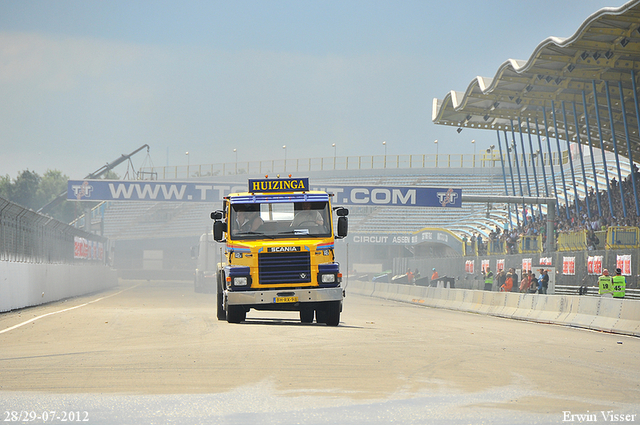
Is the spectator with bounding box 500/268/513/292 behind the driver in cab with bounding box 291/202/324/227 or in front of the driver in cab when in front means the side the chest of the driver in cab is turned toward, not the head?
behind

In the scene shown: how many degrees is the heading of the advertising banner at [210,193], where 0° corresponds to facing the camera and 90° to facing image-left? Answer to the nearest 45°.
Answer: approximately 0°

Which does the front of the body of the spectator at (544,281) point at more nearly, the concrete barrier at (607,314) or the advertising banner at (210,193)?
the advertising banner

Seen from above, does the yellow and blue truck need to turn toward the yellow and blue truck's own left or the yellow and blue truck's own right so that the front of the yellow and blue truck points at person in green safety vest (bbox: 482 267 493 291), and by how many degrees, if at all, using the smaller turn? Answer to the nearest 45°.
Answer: approximately 135° to the yellow and blue truck's own left

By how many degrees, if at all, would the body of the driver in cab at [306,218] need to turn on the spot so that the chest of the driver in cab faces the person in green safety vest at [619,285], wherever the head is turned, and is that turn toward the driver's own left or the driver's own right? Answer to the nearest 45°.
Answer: approximately 135° to the driver's own left
